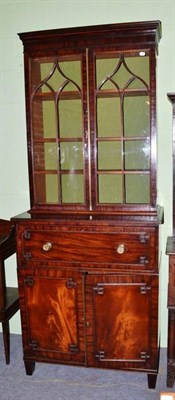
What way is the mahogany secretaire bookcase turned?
toward the camera

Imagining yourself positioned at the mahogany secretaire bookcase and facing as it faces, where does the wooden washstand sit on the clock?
The wooden washstand is roughly at 4 o'clock from the mahogany secretaire bookcase.
